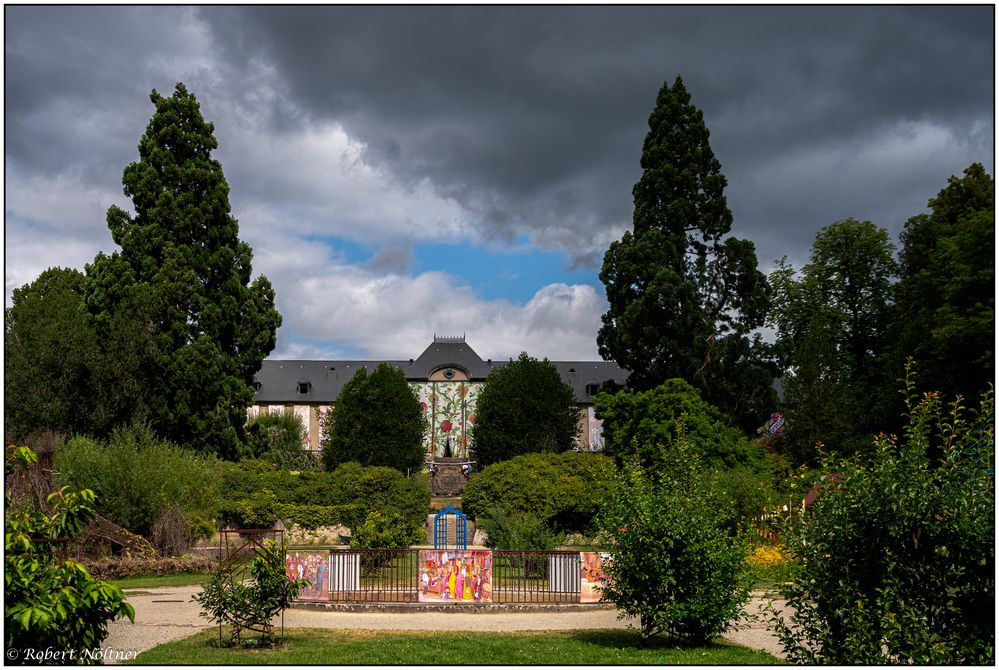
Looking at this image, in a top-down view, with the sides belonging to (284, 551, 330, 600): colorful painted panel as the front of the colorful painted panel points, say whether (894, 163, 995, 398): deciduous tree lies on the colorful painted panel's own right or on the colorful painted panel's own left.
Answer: on the colorful painted panel's own left

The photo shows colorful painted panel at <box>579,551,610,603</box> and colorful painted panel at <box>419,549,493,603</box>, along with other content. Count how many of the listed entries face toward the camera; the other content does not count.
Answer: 2

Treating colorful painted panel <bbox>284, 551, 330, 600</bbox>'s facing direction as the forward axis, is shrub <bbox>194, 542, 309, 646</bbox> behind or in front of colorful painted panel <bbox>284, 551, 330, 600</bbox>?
in front

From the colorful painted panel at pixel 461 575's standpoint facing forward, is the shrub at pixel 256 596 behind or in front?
in front

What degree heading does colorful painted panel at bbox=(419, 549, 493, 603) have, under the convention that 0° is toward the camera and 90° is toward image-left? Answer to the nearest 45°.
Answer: approximately 0°

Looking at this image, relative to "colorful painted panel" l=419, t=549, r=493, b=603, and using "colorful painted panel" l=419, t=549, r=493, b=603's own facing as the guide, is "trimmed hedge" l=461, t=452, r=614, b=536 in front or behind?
behind
